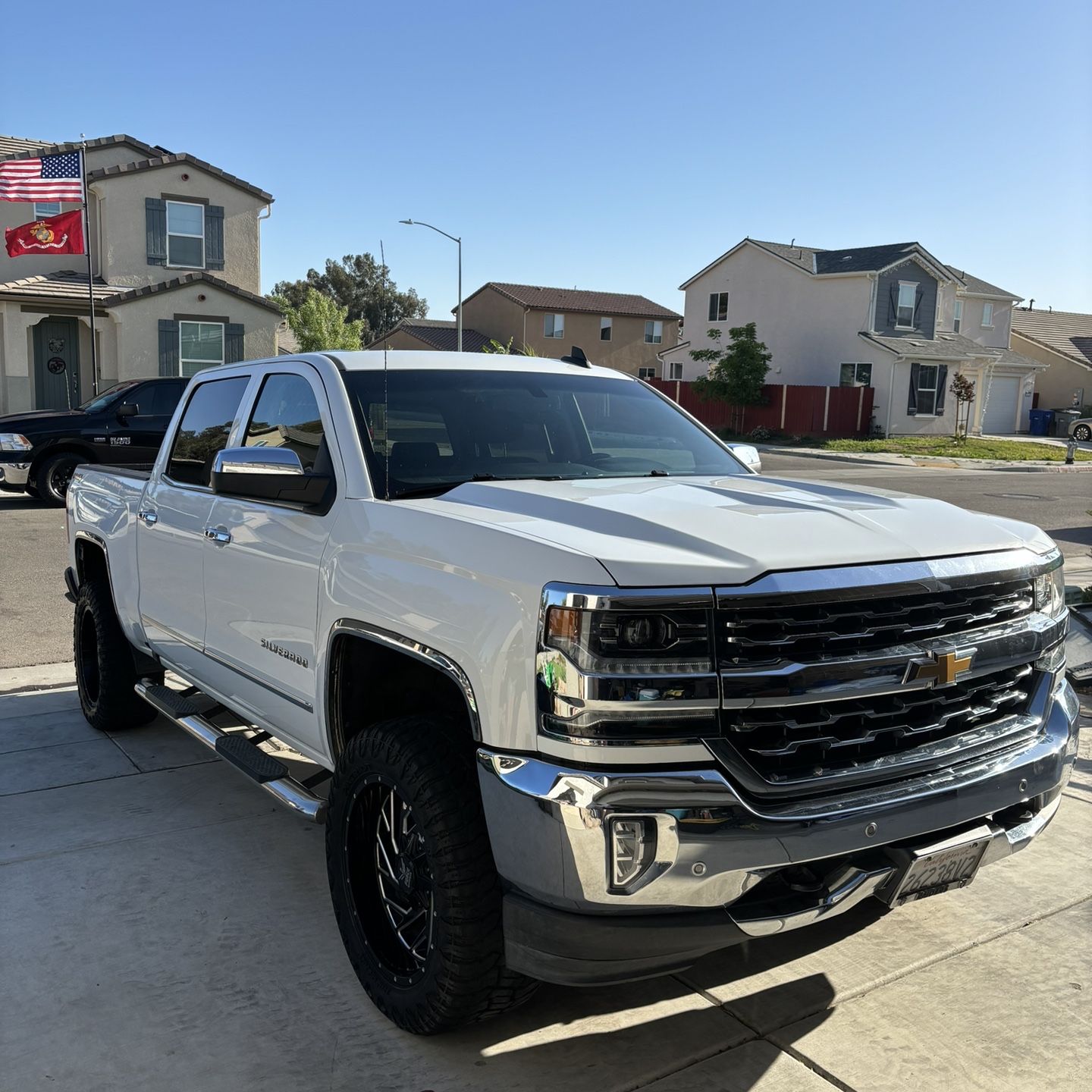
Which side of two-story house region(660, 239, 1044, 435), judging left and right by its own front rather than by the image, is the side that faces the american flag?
right

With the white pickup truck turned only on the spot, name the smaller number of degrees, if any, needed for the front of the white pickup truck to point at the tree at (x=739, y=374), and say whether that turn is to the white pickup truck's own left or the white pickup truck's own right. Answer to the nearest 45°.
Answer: approximately 135° to the white pickup truck's own left

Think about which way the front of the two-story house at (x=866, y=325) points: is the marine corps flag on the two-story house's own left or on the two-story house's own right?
on the two-story house's own right

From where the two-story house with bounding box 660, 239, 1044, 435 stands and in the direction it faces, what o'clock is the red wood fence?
The red wood fence is roughly at 2 o'clock from the two-story house.

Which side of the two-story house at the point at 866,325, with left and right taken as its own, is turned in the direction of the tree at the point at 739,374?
right

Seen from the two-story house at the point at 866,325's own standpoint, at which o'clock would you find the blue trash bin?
The blue trash bin is roughly at 9 o'clock from the two-story house.

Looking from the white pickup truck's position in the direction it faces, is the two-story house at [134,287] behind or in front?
behind

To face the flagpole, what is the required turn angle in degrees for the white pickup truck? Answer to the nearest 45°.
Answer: approximately 180°

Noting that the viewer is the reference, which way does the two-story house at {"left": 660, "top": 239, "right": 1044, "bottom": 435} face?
facing the viewer and to the right of the viewer

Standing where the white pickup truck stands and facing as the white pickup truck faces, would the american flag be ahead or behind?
behind

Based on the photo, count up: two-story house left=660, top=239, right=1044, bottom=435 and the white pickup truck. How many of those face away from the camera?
0

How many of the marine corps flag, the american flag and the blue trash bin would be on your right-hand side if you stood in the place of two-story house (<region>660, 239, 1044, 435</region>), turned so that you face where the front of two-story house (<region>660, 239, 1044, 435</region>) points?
2

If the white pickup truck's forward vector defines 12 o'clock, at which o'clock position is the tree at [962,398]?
The tree is roughly at 8 o'clock from the white pickup truck.

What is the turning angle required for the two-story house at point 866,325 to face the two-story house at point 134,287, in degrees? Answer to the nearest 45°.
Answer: approximately 90° to its right
